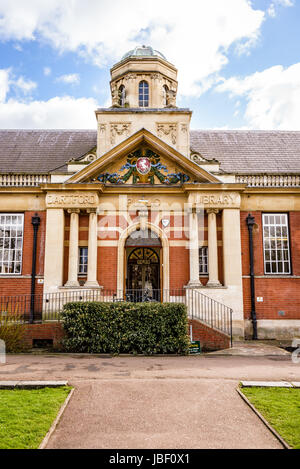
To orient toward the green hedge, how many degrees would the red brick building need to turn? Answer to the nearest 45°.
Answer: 0° — it already faces it

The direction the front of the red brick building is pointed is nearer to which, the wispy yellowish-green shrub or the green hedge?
the green hedge

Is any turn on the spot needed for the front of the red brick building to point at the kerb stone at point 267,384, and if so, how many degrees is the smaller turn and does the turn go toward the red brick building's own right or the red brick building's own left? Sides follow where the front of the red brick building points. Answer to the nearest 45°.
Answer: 0° — it already faces it

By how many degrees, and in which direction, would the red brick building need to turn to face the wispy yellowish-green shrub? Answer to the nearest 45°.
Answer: approximately 45° to its right

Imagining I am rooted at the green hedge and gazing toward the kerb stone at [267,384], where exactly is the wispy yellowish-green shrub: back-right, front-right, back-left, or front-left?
back-right

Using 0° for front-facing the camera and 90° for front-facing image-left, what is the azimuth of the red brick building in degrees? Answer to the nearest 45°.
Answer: approximately 0°
